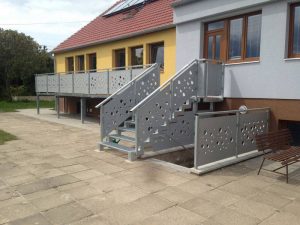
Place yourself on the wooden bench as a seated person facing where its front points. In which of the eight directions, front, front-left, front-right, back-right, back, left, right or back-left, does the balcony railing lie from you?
back

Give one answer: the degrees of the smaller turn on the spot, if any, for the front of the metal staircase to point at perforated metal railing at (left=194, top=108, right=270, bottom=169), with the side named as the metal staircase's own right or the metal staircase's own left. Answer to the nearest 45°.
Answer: approximately 90° to the metal staircase's own left

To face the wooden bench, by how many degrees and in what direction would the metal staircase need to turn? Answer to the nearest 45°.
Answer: approximately 90° to its left

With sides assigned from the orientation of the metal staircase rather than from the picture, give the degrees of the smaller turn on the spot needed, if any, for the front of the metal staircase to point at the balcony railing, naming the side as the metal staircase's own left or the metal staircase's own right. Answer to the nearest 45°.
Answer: approximately 90° to the metal staircase's own right
